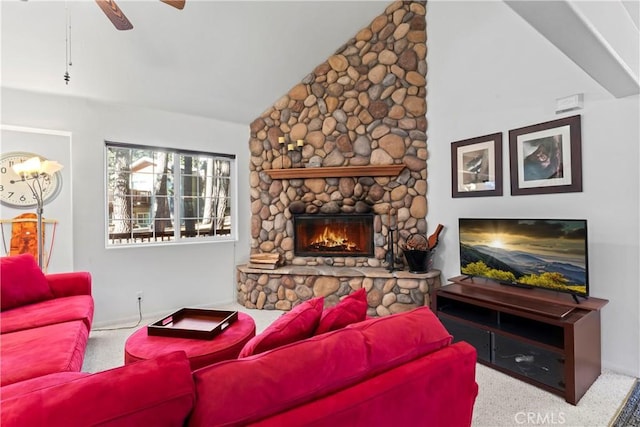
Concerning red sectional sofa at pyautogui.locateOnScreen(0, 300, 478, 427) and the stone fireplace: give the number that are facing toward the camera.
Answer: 1

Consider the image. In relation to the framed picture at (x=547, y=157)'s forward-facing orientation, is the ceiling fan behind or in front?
in front

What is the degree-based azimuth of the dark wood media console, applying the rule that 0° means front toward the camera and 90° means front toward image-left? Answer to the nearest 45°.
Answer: approximately 45°

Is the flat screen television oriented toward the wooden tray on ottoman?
yes

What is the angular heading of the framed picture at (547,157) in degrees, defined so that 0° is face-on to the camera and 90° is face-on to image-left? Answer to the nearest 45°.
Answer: approximately 45°

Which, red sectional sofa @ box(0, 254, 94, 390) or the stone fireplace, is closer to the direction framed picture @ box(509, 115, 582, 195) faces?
the red sectional sofa

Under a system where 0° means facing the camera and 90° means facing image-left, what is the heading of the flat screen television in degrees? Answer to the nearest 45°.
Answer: approximately 45°

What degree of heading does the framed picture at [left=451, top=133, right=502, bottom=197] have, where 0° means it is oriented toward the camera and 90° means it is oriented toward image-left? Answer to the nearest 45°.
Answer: approximately 45°

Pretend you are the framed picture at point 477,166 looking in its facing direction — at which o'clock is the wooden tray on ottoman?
The wooden tray on ottoman is roughly at 12 o'clock from the framed picture.
